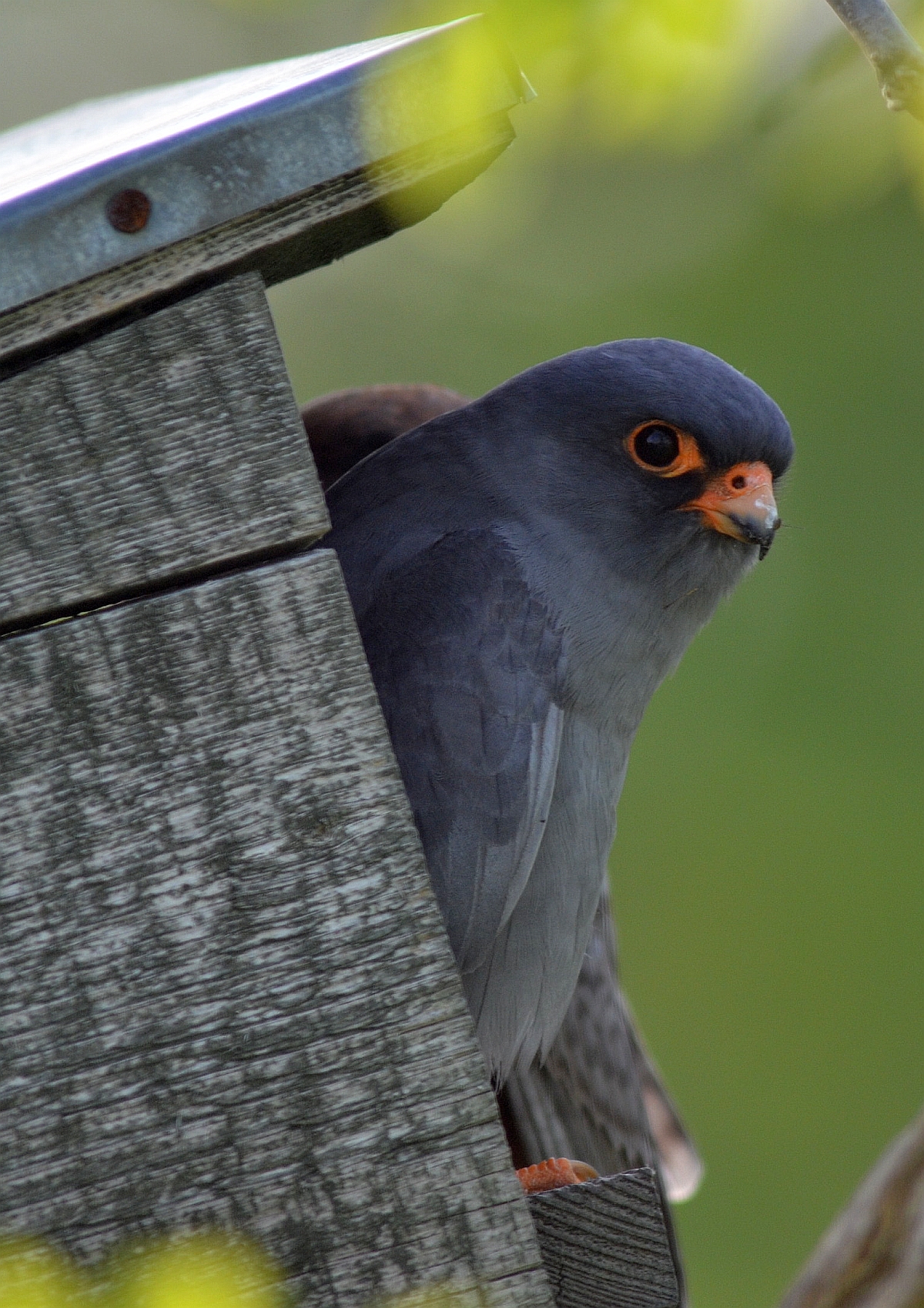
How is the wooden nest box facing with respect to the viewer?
to the viewer's right

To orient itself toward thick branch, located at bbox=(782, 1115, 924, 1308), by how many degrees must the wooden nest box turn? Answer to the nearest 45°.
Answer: approximately 45° to its left

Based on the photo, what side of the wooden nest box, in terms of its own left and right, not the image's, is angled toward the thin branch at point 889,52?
front
